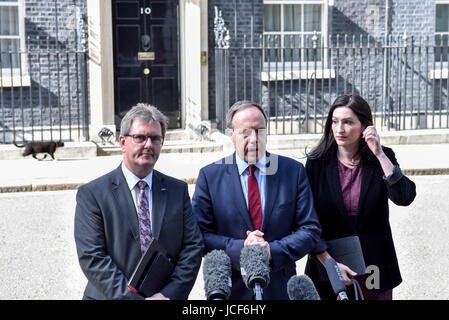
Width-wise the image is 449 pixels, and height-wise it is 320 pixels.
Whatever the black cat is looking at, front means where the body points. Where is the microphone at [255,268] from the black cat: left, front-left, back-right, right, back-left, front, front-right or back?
right

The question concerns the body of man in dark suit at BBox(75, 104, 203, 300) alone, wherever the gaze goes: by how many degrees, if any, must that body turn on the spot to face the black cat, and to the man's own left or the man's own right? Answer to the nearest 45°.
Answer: approximately 180°

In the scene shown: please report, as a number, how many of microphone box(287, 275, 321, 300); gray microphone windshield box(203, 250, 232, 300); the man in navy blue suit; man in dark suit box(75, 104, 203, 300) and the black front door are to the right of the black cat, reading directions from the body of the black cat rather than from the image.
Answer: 4

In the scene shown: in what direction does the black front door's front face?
toward the camera

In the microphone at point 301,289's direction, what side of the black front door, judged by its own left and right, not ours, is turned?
front

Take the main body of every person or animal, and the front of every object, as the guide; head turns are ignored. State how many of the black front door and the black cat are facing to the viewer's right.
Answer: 1

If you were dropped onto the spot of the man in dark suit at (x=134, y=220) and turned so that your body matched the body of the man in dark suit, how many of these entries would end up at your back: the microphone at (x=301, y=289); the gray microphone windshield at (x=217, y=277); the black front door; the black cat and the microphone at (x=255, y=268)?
2

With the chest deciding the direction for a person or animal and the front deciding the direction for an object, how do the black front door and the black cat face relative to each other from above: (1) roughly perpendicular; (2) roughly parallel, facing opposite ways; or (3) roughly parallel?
roughly perpendicular

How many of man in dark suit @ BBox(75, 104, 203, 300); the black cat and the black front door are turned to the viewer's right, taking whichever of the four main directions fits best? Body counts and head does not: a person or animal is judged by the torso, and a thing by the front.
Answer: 1

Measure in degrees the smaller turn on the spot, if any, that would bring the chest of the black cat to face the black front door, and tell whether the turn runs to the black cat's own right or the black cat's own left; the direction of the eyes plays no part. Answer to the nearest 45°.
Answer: approximately 45° to the black cat's own left

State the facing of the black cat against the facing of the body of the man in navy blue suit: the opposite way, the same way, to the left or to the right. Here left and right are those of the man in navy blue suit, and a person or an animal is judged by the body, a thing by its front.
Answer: to the left

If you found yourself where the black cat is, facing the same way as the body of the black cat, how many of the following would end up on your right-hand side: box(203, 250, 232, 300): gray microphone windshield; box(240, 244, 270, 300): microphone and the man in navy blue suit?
3

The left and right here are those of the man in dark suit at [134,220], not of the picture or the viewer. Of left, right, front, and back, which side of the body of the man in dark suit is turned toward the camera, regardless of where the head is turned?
front
